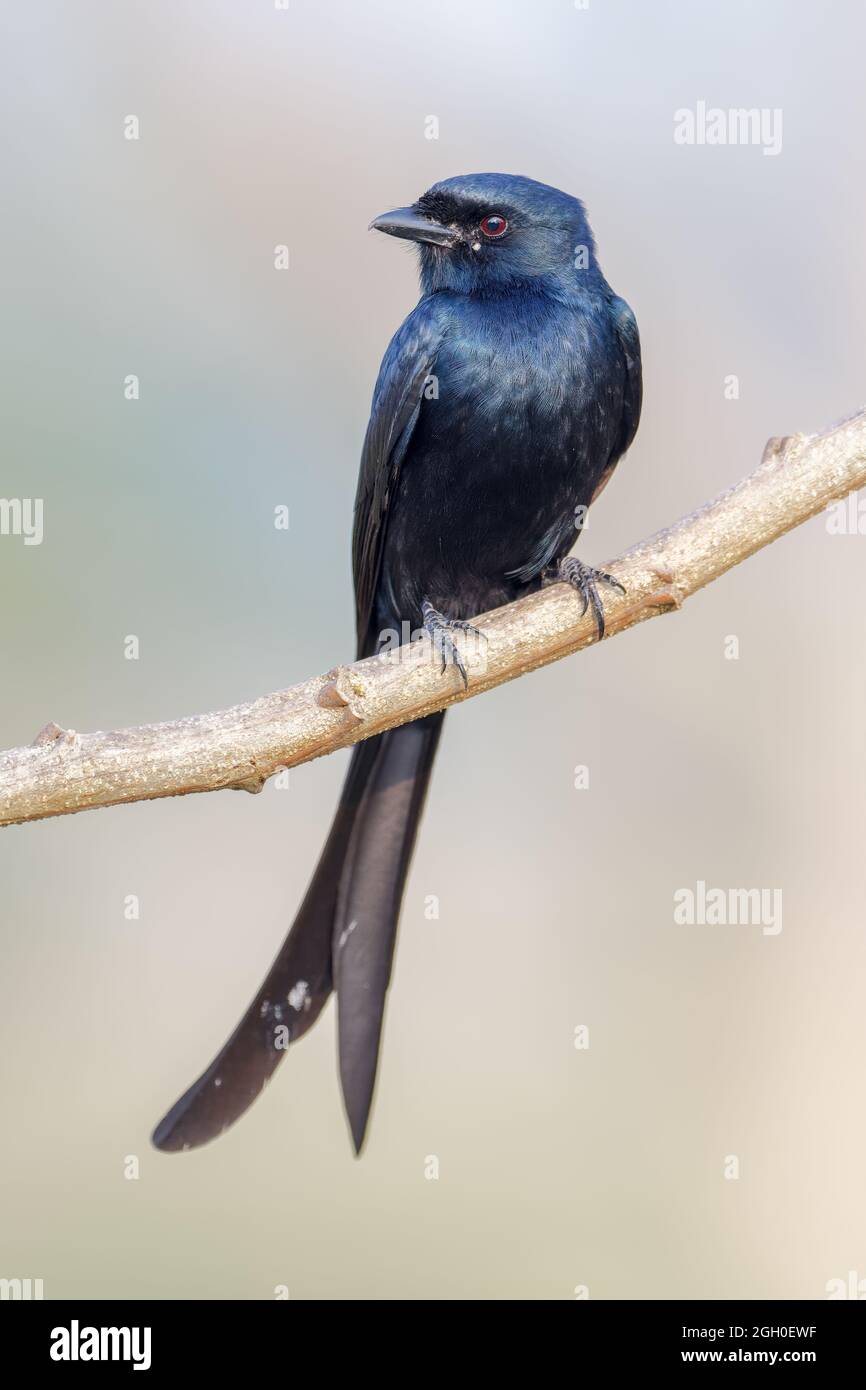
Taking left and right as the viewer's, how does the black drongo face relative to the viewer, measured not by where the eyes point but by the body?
facing the viewer and to the right of the viewer
